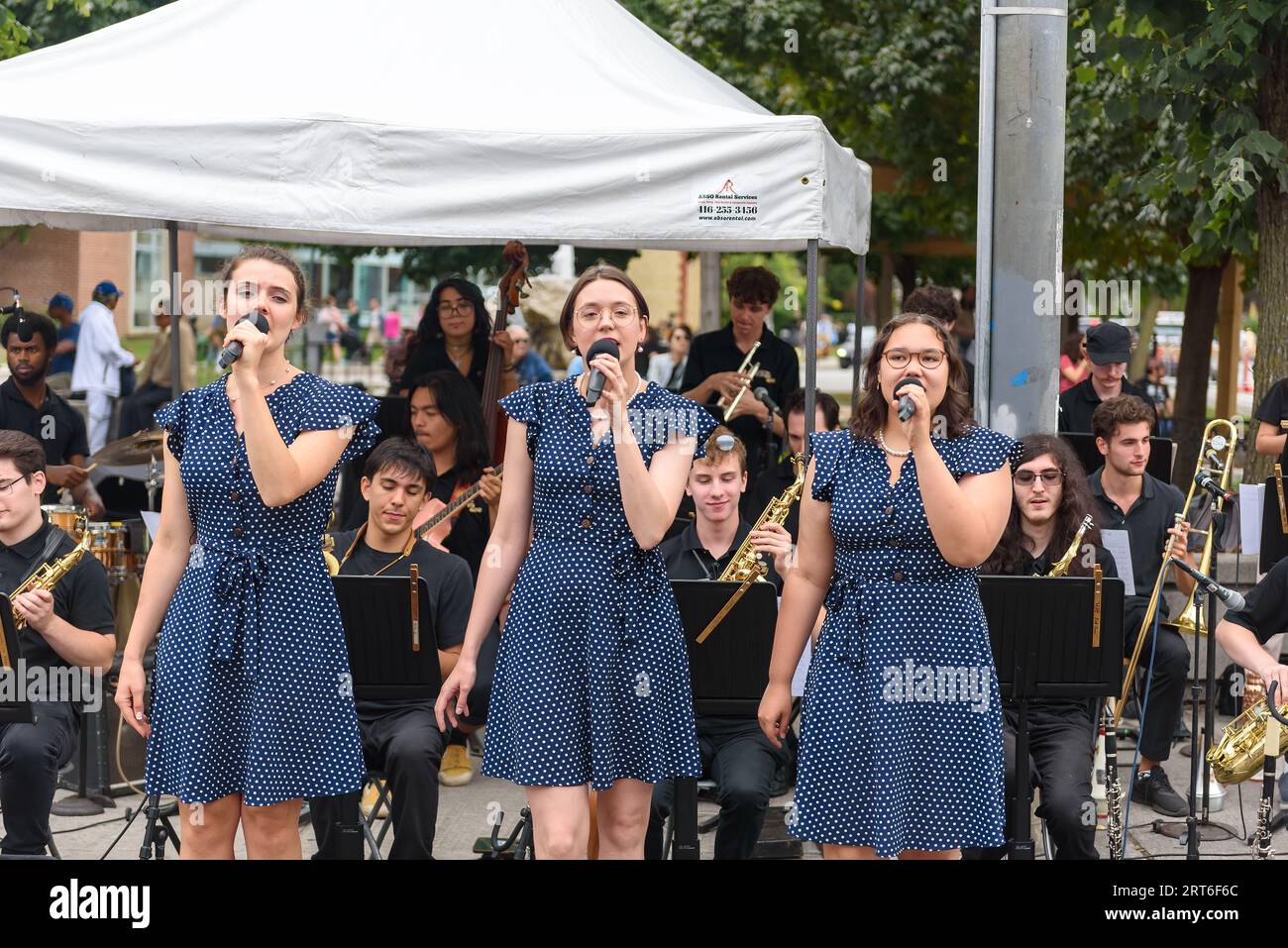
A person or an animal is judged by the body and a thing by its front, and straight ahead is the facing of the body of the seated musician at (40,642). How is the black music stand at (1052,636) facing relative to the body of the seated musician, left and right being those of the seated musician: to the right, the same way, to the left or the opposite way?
the opposite way

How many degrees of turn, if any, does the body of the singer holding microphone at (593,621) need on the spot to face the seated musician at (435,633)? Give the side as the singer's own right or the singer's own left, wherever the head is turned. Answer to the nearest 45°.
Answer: approximately 180°

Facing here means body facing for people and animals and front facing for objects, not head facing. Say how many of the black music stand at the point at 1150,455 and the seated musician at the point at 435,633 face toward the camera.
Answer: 1

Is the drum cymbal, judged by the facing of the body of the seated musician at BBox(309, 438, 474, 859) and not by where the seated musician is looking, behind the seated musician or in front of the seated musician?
behind

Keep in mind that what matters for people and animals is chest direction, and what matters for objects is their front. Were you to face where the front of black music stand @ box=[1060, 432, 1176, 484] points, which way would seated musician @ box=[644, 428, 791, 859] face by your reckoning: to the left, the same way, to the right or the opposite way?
the opposite way

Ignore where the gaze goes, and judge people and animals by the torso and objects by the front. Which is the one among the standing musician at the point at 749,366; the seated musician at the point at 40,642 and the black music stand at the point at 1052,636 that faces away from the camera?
the black music stand

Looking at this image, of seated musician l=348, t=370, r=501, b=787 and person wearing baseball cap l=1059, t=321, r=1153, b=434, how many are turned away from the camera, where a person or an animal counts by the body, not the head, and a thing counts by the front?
0

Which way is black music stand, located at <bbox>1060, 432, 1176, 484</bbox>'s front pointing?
away from the camera

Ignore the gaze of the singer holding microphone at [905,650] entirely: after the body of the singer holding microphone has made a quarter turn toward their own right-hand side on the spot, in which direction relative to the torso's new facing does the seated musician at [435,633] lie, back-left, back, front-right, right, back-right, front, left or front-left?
front-right
